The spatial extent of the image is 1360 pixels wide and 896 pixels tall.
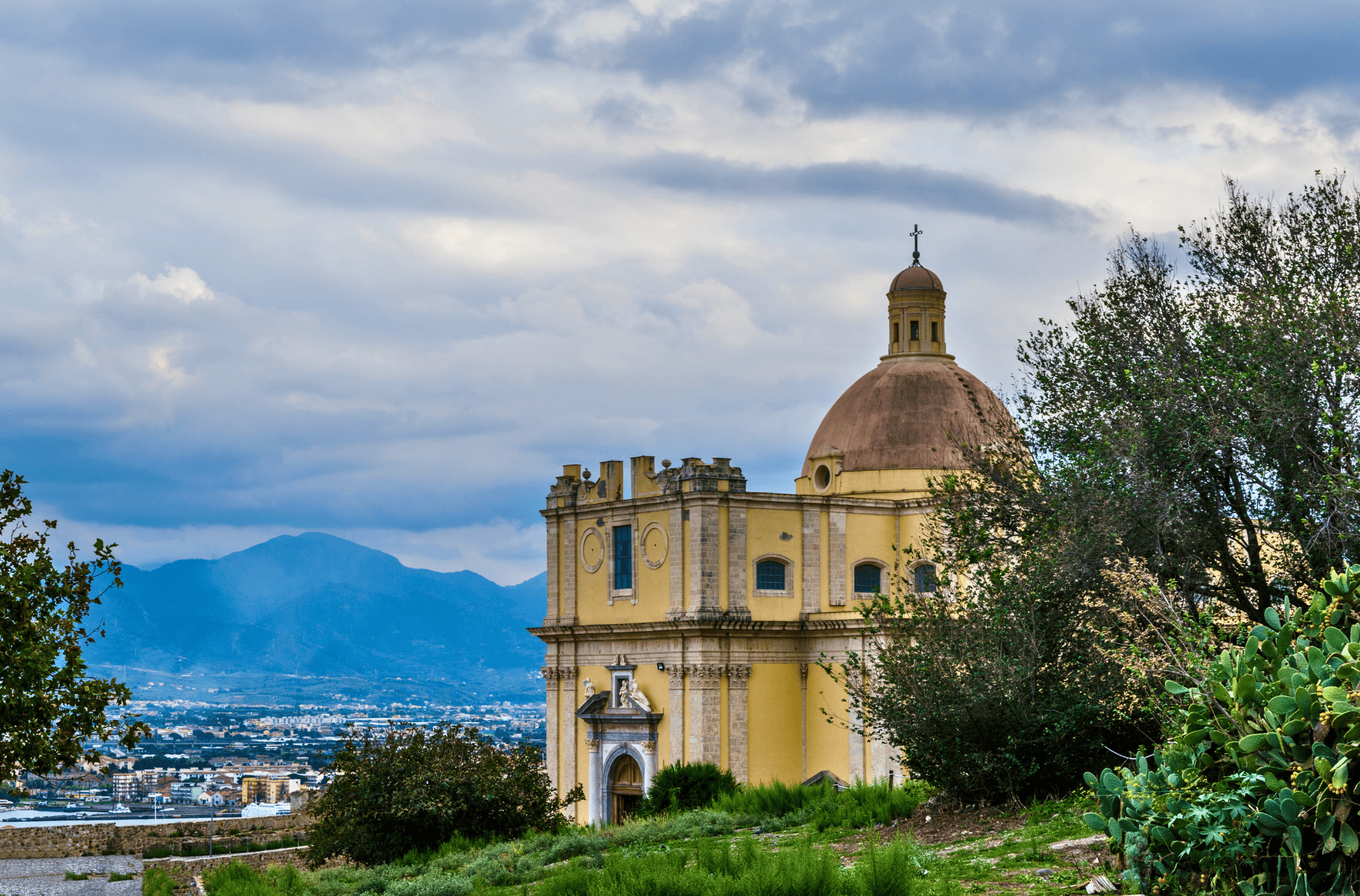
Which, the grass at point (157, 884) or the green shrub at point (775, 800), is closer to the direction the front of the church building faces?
the grass

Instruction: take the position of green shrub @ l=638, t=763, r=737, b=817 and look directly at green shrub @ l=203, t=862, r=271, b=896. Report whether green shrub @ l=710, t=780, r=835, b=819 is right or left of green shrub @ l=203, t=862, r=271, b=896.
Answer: left

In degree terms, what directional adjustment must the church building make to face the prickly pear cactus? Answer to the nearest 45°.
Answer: approximately 45° to its left

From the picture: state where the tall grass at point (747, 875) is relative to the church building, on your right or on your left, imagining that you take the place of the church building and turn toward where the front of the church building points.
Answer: on your left

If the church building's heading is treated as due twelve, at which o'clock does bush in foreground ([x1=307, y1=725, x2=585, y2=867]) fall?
The bush in foreground is roughly at 11 o'clock from the church building.

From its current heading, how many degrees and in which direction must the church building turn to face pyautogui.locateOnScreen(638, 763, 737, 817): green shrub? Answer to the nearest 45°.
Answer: approximately 45° to its left

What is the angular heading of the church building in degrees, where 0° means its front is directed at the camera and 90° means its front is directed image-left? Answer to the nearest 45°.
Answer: approximately 45°

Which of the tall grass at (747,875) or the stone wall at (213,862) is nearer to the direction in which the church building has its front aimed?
the stone wall

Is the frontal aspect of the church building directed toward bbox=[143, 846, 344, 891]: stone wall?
yes
